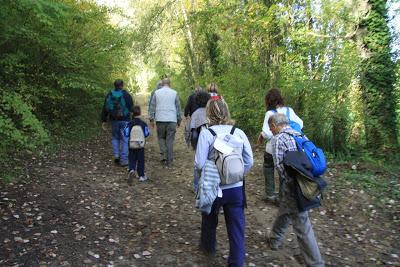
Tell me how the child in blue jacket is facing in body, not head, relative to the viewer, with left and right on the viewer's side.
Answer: facing away from the viewer

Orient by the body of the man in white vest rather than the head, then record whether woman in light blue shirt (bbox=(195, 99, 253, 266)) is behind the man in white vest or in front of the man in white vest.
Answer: behind

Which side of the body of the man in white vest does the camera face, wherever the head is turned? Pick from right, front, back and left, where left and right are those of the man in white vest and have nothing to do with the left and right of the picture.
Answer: back

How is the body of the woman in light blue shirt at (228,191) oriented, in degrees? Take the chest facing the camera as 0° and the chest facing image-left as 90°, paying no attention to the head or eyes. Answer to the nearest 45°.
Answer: approximately 180°

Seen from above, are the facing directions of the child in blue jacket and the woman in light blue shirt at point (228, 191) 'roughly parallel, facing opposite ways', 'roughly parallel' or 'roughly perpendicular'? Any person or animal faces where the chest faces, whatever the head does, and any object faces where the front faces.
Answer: roughly parallel

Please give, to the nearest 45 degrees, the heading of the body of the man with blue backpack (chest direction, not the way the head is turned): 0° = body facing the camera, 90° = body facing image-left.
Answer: approximately 135°

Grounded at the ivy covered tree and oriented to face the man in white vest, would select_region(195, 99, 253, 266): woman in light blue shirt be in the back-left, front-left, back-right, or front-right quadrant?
front-left

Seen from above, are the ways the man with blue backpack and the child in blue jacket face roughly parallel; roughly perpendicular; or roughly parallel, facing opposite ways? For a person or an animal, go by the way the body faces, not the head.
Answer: roughly parallel

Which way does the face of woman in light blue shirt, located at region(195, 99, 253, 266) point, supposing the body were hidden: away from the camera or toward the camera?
away from the camera

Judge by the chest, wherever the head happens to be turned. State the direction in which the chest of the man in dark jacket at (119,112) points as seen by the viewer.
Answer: away from the camera

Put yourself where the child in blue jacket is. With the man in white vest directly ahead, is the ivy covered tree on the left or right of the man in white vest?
right

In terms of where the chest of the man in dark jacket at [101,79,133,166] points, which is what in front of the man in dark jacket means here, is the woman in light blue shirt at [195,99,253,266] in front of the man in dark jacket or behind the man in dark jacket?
behind

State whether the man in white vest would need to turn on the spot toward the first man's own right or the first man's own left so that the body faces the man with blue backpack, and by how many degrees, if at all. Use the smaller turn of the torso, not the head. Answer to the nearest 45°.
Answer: approximately 180°

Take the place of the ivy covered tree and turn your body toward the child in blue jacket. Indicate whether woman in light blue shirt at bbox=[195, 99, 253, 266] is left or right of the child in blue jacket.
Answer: left
